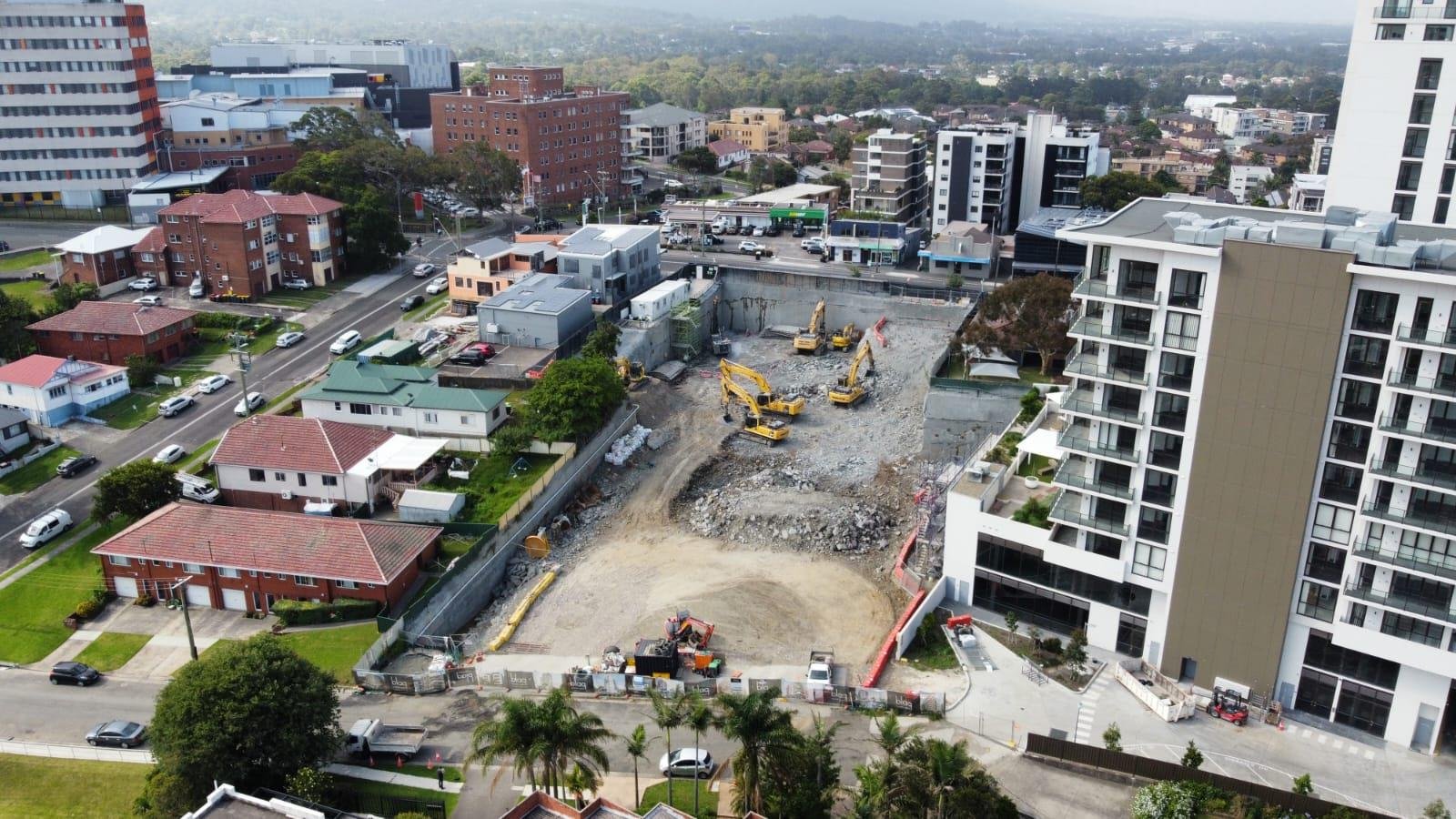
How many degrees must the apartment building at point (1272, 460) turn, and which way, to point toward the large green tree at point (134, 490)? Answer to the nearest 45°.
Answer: approximately 90° to its right

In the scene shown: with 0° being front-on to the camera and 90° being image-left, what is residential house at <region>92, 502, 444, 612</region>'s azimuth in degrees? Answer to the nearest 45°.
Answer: approximately 0°

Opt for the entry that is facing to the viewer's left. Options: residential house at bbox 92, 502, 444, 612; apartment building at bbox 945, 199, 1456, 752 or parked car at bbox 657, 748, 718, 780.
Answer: the parked car

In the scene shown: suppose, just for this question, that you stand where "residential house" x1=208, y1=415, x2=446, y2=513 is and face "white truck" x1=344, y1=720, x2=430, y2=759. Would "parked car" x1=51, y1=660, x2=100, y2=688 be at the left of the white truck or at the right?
right

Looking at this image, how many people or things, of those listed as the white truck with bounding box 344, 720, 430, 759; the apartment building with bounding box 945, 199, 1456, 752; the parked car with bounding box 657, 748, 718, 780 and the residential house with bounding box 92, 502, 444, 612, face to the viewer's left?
2

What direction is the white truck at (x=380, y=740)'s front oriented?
to the viewer's left

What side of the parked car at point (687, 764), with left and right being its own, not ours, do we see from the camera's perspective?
left

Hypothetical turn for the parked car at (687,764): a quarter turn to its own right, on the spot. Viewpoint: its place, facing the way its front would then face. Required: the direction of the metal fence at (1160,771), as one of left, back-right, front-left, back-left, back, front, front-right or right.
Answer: right

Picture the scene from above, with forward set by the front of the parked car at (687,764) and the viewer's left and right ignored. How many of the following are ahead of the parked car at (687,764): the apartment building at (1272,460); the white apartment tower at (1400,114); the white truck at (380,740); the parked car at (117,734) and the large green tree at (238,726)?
3
